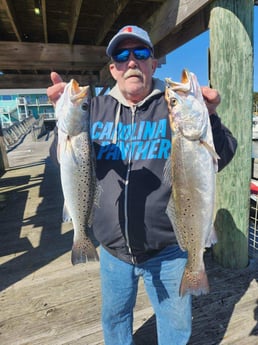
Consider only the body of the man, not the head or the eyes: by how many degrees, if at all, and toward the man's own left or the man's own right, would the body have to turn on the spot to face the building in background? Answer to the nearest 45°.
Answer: approximately 135° to the man's own right

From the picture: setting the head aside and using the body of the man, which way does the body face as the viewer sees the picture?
toward the camera

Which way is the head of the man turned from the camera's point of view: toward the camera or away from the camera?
toward the camera

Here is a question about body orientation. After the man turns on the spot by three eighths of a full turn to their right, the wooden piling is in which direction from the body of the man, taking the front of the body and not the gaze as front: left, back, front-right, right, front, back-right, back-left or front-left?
right
